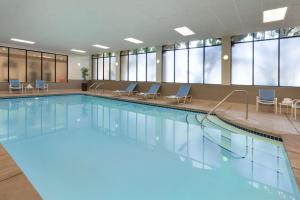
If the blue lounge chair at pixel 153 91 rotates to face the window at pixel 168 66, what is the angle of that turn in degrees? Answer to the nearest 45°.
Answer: approximately 180°

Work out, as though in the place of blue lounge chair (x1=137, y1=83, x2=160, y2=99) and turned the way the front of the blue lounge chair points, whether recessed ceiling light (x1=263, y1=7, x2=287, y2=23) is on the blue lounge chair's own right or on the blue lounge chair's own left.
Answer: on the blue lounge chair's own left

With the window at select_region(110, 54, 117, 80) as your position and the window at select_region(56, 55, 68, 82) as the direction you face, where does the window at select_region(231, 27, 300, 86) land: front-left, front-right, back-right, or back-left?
back-left

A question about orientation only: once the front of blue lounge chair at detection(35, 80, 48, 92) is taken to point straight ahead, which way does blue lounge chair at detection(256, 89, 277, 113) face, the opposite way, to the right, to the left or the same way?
to the right
